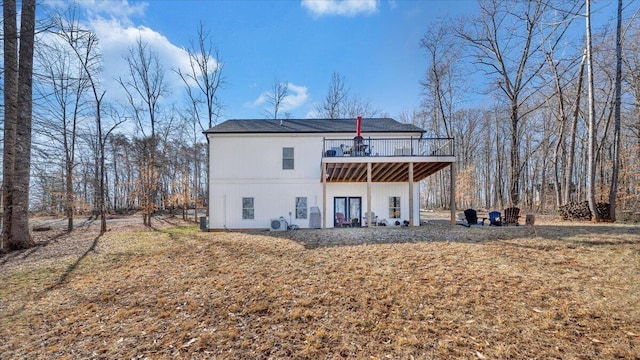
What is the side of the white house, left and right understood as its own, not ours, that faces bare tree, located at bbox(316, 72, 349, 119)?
front

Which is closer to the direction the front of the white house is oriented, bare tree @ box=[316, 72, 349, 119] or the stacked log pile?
the bare tree

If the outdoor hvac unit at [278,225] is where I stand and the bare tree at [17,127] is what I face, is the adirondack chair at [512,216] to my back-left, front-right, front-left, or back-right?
back-left

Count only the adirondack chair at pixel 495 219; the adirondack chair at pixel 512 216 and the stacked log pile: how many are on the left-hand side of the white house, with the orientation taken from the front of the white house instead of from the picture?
0

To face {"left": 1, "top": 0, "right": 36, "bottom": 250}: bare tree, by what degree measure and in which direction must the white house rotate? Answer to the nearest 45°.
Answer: approximately 135° to its left

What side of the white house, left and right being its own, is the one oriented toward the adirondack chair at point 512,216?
right

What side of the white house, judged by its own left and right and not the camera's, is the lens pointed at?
back

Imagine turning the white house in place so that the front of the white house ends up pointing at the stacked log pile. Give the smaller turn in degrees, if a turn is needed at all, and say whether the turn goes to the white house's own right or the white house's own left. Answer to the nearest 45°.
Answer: approximately 90° to the white house's own right

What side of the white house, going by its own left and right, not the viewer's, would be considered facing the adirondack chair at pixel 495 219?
right

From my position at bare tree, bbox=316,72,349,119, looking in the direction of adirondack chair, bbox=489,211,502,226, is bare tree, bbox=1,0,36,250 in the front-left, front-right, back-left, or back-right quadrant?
front-right
